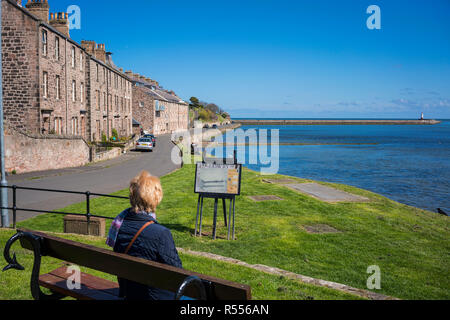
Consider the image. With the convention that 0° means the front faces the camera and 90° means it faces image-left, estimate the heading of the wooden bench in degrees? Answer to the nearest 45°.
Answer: approximately 225°

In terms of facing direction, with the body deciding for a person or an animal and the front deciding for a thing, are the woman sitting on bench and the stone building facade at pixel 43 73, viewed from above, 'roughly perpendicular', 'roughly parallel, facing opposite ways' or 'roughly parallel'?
roughly perpendicular

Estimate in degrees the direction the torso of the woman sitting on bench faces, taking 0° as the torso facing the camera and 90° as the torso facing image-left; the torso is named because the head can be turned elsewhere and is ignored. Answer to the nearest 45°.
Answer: approximately 225°

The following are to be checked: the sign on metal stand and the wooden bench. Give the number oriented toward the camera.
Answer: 1

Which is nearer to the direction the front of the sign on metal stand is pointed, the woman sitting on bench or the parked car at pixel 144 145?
the woman sitting on bench

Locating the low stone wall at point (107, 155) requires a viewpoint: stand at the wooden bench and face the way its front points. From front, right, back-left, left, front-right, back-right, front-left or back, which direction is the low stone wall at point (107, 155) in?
front-left

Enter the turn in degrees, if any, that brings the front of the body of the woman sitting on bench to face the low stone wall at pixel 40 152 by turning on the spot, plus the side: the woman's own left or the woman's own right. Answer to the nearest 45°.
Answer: approximately 45° to the woman's own left

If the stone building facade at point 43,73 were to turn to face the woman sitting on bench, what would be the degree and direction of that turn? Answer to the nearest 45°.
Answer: approximately 45° to its right

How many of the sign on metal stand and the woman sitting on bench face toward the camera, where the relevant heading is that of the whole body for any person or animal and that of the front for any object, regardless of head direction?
1

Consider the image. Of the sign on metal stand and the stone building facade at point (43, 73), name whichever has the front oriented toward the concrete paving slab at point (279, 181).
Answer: the stone building facade

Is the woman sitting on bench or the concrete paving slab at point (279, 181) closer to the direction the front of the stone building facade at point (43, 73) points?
the concrete paving slab
